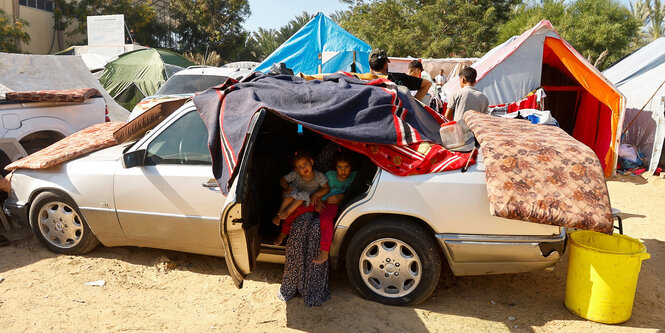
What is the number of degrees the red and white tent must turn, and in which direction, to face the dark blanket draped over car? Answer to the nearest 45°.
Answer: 0° — it already faces it

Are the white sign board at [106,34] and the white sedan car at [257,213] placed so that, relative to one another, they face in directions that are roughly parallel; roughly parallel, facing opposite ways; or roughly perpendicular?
roughly perpendicular

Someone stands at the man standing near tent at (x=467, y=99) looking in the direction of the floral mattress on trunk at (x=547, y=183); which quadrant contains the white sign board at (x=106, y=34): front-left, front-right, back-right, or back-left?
back-right

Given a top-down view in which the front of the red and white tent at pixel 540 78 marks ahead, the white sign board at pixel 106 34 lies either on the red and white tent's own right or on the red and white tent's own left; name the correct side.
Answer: on the red and white tent's own right

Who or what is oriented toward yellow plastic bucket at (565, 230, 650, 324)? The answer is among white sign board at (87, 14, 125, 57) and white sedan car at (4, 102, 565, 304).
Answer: the white sign board

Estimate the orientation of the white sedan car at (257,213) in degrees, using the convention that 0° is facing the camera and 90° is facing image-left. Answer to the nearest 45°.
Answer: approximately 90°

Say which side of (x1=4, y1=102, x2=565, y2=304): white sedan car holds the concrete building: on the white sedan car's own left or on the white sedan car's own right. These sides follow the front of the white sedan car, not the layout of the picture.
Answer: on the white sedan car's own right

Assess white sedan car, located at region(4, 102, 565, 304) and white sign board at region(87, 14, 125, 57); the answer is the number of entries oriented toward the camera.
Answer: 1

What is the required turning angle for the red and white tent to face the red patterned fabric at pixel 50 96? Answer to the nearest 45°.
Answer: approximately 45° to its right

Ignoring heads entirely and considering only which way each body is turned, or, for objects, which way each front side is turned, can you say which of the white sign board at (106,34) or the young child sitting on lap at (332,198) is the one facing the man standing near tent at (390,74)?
the white sign board
